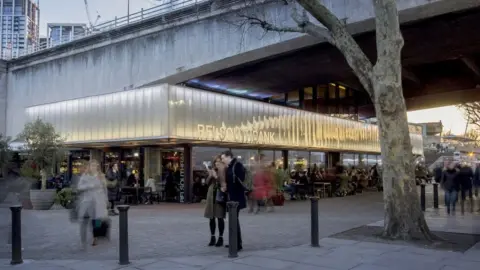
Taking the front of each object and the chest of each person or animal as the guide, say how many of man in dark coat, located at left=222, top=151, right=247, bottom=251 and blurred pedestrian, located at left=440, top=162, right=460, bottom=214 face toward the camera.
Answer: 1

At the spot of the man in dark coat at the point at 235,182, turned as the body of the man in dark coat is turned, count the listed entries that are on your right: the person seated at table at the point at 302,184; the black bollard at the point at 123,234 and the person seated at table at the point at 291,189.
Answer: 2

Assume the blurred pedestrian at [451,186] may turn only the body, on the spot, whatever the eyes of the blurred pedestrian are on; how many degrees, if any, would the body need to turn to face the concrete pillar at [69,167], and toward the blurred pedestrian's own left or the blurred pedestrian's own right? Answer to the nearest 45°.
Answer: approximately 90° to the blurred pedestrian's own right

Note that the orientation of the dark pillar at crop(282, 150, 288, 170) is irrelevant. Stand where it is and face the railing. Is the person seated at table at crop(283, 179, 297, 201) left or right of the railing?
left

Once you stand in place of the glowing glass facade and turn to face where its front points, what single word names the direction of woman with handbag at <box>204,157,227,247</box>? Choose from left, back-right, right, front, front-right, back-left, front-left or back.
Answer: front-right

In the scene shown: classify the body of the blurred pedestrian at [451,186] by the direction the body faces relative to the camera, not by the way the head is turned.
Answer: toward the camera

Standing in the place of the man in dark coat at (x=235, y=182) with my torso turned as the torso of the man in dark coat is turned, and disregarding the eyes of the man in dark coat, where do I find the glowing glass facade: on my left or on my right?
on my right

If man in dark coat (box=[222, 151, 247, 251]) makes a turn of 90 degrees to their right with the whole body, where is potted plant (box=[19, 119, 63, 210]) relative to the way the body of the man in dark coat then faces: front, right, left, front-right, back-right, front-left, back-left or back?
front-left

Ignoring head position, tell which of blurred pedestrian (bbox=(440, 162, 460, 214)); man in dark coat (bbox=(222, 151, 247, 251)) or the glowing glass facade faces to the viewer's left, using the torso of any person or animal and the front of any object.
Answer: the man in dark coat

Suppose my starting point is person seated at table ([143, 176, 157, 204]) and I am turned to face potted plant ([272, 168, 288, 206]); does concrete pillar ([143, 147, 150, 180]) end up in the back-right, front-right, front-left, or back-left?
back-left

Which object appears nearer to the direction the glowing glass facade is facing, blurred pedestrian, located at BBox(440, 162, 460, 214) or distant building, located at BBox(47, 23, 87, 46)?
the blurred pedestrian

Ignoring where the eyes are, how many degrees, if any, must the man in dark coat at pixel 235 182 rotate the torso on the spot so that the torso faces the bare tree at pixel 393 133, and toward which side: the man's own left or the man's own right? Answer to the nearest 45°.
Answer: approximately 180°

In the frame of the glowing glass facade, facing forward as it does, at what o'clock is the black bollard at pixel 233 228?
The black bollard is roughly at 1 o'clock from the glowing glass facade.

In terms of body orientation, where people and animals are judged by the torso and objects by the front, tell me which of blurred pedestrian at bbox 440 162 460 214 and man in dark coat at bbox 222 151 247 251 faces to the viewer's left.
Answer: the man in dark coat

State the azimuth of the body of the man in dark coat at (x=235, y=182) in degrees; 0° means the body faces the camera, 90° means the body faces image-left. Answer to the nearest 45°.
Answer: approximately 90°

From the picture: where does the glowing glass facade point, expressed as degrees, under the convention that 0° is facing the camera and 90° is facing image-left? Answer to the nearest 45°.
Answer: approximately 315°

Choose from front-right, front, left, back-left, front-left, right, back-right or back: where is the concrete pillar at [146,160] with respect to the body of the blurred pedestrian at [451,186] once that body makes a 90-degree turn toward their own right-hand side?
front
